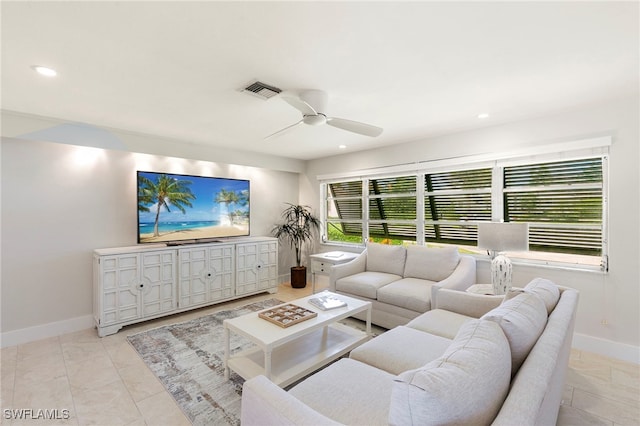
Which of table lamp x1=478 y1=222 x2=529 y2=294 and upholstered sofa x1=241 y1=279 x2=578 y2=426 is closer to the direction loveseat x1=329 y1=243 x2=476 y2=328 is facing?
the upholstered sofa

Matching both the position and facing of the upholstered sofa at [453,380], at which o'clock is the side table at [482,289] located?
The side table is roughly at 2 o'clock from the upholstered sofa.

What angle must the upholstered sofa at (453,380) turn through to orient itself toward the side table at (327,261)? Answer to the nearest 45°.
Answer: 0° — it already faces it

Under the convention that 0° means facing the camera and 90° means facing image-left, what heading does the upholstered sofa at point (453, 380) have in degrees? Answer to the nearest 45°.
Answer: approximately 135°

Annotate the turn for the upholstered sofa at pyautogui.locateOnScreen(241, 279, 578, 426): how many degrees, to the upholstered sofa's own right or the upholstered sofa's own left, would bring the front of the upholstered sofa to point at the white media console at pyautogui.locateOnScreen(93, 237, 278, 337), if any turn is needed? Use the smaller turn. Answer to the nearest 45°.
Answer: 0° — it already faces it

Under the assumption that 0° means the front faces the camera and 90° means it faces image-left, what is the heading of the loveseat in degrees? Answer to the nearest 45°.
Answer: approximately 45°

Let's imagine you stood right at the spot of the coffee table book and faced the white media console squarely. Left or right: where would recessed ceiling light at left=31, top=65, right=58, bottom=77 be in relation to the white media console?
left
